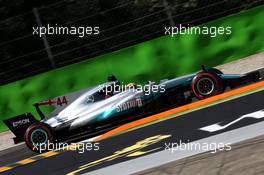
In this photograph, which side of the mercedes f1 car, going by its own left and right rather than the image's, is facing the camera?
right
